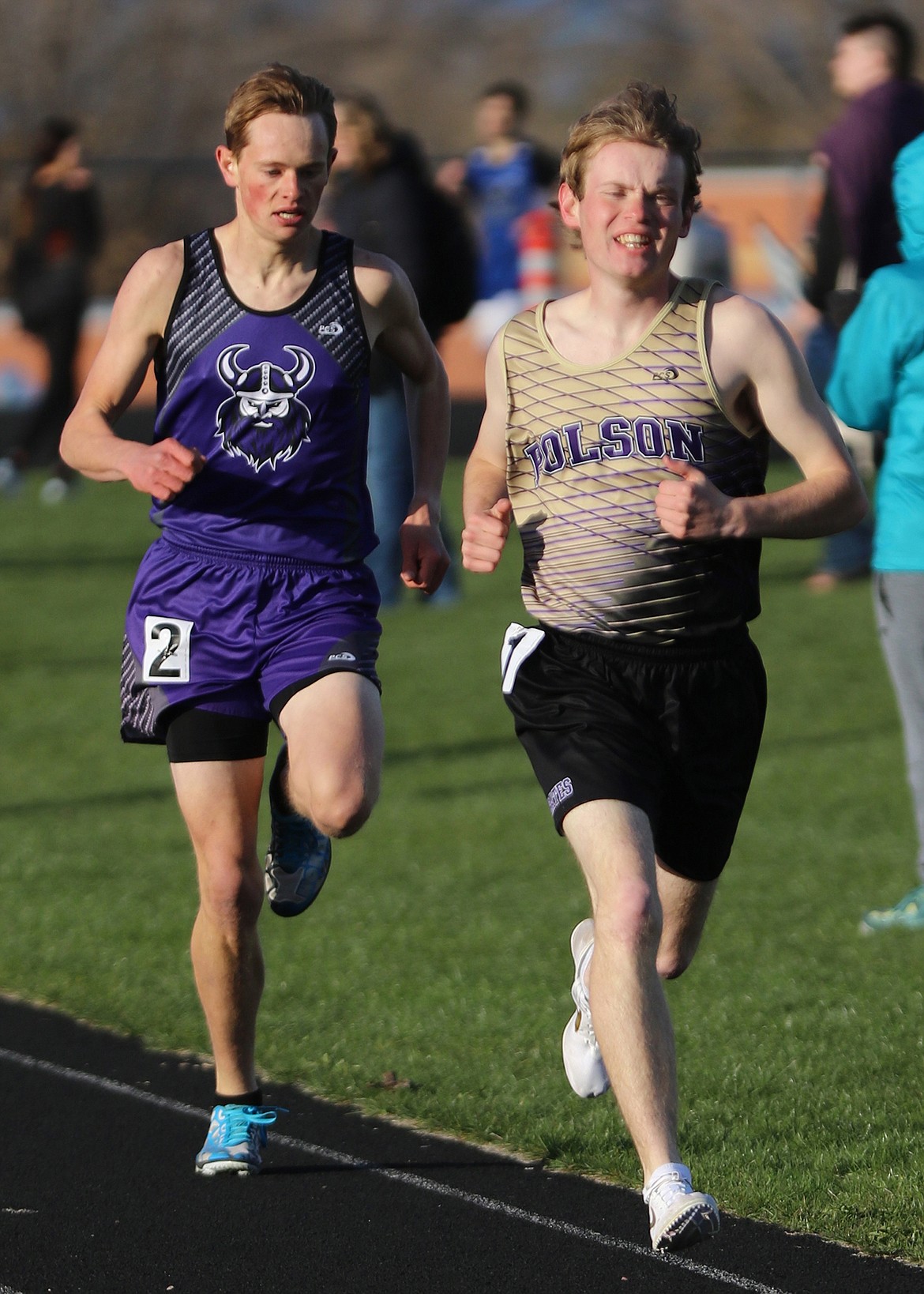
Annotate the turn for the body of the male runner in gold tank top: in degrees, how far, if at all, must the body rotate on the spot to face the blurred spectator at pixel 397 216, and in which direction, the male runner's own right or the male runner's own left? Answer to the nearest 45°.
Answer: approximately 180°

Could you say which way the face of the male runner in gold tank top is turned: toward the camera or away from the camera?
toward the camera

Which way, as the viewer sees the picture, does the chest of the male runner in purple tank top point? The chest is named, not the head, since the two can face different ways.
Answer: toward the camera

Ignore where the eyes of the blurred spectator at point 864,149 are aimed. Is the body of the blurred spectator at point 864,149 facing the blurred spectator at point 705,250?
no

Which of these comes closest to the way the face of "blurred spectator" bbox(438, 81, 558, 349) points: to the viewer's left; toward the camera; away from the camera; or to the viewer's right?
toward the camera

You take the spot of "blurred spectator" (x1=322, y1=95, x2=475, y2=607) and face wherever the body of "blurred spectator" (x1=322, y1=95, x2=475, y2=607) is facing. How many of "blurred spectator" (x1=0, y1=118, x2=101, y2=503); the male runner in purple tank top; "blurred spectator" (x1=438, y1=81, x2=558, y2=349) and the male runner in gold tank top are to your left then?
2

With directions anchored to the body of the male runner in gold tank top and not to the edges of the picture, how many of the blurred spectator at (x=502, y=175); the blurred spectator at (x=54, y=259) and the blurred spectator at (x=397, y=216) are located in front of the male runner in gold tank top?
0

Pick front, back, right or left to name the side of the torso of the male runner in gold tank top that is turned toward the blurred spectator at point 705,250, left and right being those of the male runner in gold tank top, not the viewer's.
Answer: back

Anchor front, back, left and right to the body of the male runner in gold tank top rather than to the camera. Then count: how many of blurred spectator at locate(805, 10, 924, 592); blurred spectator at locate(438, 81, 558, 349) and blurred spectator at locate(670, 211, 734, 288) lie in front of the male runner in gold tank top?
0

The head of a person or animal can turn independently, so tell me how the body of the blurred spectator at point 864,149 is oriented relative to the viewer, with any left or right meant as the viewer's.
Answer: facing to the left of the viewer

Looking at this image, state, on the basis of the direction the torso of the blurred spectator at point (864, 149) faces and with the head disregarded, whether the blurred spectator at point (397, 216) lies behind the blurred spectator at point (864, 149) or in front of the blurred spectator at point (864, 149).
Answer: in front

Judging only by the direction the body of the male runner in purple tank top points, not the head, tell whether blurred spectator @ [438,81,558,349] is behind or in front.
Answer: behind

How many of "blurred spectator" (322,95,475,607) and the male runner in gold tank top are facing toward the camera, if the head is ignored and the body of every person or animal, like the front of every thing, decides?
1

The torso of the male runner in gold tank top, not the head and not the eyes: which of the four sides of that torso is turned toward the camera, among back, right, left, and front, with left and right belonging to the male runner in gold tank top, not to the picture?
front

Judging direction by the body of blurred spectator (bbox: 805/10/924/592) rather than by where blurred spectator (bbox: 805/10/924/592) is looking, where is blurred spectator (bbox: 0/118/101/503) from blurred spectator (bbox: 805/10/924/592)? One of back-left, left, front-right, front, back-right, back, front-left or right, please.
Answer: front-right

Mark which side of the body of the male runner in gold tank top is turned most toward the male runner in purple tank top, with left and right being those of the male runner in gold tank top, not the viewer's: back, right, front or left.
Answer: right
